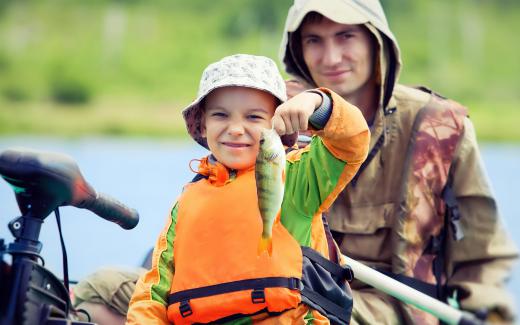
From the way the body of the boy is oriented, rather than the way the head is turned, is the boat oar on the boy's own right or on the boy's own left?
on the boy's own left

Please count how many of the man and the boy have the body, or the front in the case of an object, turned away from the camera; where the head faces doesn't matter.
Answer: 0

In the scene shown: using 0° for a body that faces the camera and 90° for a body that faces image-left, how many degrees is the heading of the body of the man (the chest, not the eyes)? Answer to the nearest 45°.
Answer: approximately 45°

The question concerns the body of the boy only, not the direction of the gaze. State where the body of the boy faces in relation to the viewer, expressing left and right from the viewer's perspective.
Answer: facing the viewer

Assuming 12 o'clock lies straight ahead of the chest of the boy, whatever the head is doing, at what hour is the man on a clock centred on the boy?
The man is roughly at 7 o'clock from the boy.
